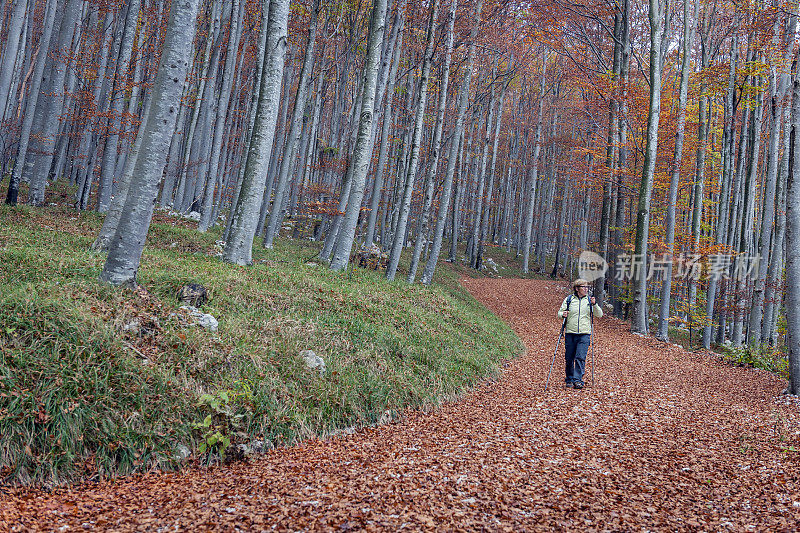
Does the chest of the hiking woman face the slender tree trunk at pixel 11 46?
no

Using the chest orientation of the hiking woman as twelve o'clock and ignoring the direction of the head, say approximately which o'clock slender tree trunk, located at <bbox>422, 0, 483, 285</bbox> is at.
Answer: The slender tree trunk is roughly at 5 o'clock from the hiking woman.

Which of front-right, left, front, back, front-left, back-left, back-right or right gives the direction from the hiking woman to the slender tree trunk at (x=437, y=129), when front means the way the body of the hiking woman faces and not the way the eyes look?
back-right

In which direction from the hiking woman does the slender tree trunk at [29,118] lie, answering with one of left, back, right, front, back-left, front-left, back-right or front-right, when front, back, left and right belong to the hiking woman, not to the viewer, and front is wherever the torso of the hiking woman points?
right

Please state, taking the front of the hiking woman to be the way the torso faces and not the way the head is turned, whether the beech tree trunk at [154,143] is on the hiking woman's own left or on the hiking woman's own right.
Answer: on the hiking woman's own right

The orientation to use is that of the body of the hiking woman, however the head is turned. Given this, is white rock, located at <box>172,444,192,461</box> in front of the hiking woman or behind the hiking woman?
in front

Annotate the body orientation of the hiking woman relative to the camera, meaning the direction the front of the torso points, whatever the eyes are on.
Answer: toward the camera

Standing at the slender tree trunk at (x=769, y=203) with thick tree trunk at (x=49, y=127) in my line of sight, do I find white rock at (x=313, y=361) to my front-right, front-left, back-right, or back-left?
front-left

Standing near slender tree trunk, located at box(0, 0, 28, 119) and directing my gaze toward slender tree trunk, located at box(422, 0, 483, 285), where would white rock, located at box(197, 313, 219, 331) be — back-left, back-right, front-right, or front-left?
front-right

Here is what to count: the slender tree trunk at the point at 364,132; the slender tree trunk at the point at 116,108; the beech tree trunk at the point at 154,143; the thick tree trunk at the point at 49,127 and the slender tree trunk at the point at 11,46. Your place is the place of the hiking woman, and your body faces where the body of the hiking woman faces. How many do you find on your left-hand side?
0

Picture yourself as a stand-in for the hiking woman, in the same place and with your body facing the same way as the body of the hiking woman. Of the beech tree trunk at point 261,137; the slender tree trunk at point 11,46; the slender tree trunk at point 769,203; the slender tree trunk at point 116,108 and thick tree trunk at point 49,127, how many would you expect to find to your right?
4

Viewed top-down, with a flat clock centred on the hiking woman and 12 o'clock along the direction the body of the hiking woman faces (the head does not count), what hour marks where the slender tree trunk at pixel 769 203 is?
The slender tree trunk is roughly at 7 o'clock from the hiking woman.

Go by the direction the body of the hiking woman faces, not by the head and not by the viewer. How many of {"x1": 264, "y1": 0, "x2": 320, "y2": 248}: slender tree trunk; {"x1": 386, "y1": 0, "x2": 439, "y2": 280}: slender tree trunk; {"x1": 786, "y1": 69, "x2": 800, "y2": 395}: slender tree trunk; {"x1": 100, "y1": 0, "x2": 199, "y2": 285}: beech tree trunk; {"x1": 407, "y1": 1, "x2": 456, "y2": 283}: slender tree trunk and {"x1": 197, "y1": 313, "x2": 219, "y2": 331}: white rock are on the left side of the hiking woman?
1

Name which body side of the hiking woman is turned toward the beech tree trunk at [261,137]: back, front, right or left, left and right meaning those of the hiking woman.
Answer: right

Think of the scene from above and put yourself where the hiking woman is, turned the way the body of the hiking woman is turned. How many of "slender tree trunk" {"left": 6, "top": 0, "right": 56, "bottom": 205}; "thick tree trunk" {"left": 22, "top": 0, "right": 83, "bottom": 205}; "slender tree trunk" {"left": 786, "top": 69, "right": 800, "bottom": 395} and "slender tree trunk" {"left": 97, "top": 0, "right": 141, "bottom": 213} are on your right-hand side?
3

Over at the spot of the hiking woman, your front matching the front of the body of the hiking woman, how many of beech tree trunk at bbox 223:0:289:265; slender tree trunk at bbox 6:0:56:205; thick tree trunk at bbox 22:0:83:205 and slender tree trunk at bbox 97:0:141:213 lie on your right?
4

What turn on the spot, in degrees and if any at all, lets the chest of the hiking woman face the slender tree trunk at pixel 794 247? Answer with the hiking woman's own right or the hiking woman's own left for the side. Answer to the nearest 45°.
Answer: approximately 90° to the hiking woman's own left

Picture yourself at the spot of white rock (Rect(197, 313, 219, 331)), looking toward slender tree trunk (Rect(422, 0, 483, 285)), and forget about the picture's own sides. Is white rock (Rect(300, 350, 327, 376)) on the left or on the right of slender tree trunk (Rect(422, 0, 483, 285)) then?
right
